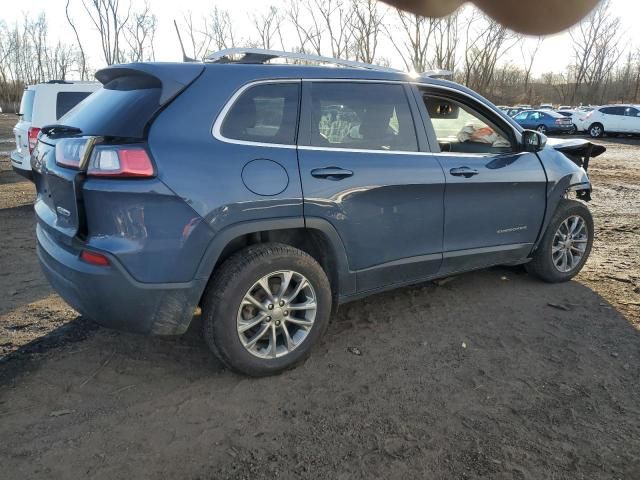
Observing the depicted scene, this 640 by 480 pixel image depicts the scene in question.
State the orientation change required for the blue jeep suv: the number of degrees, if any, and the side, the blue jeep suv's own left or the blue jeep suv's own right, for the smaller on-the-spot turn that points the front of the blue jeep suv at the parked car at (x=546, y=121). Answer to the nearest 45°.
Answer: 0° — it already faces it

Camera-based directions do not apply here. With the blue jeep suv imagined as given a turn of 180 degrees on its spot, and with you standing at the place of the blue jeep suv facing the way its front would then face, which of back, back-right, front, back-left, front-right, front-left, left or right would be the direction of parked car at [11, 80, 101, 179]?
right

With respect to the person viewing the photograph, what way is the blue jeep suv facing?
facing away from the viewer and to the right of the viewer

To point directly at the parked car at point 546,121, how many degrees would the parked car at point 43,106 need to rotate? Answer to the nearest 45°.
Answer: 0° — it already faces it

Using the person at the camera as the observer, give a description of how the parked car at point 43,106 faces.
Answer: facing away from the viewer and to the right of the viewer
